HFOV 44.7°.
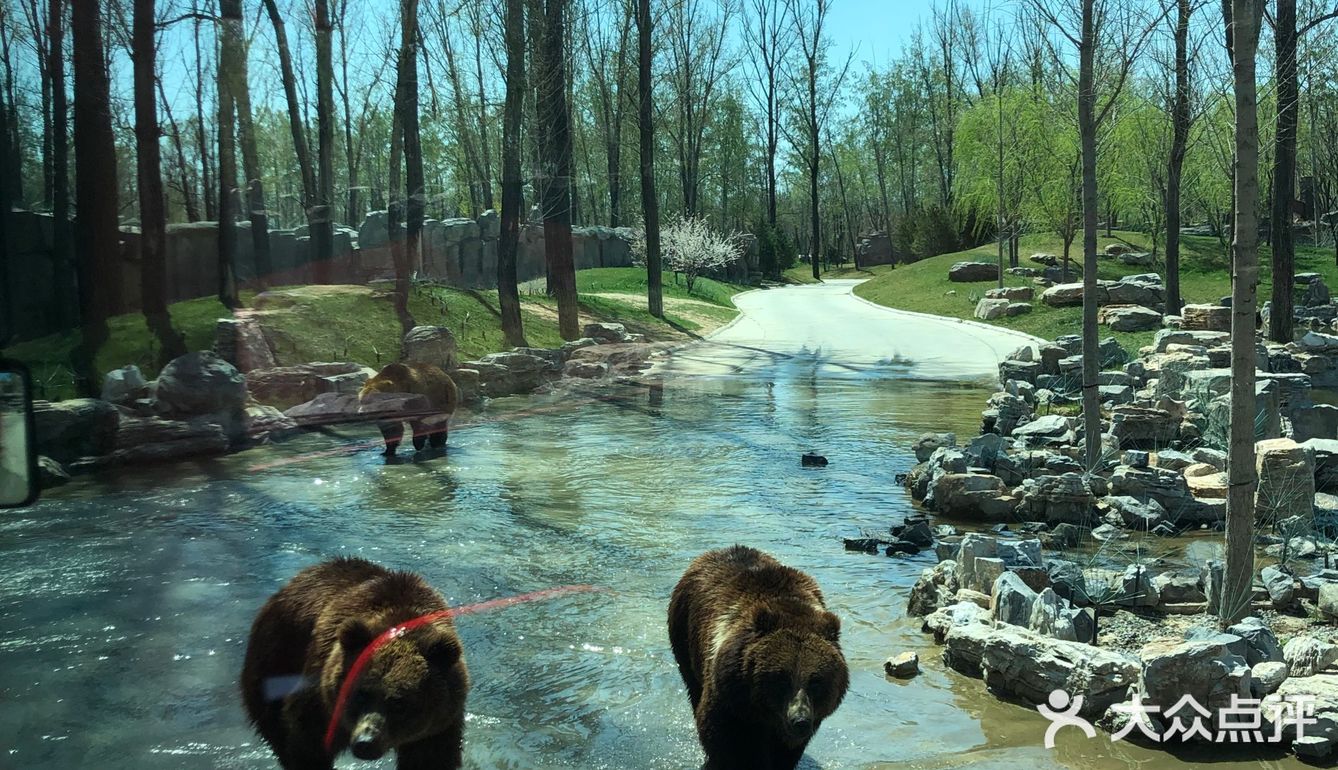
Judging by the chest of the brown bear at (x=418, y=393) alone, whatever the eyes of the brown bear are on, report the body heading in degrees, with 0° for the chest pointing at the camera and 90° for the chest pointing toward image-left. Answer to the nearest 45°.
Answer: approximately 90°

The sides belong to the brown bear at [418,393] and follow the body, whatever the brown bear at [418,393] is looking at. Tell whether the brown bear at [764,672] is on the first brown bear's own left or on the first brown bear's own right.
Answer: on the first brown bear's own left

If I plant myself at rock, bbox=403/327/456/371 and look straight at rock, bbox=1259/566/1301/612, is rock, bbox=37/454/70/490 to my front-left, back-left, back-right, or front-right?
front-right

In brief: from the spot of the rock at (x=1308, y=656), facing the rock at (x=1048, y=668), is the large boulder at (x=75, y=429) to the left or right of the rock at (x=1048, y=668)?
right

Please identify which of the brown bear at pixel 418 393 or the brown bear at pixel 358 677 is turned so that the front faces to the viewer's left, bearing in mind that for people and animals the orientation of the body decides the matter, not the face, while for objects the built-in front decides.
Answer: the brown bear at pixel 418 393

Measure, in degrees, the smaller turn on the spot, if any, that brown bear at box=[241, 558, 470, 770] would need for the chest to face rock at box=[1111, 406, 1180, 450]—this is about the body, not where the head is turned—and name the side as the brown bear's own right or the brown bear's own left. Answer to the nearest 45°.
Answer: approximately 90° to the brown bear's own left

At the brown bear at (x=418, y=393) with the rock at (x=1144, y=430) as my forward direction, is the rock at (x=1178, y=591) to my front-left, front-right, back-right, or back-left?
front-right

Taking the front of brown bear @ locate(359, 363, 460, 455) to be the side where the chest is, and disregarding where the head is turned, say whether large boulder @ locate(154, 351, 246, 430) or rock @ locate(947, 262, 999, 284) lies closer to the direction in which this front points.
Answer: the large boulder
